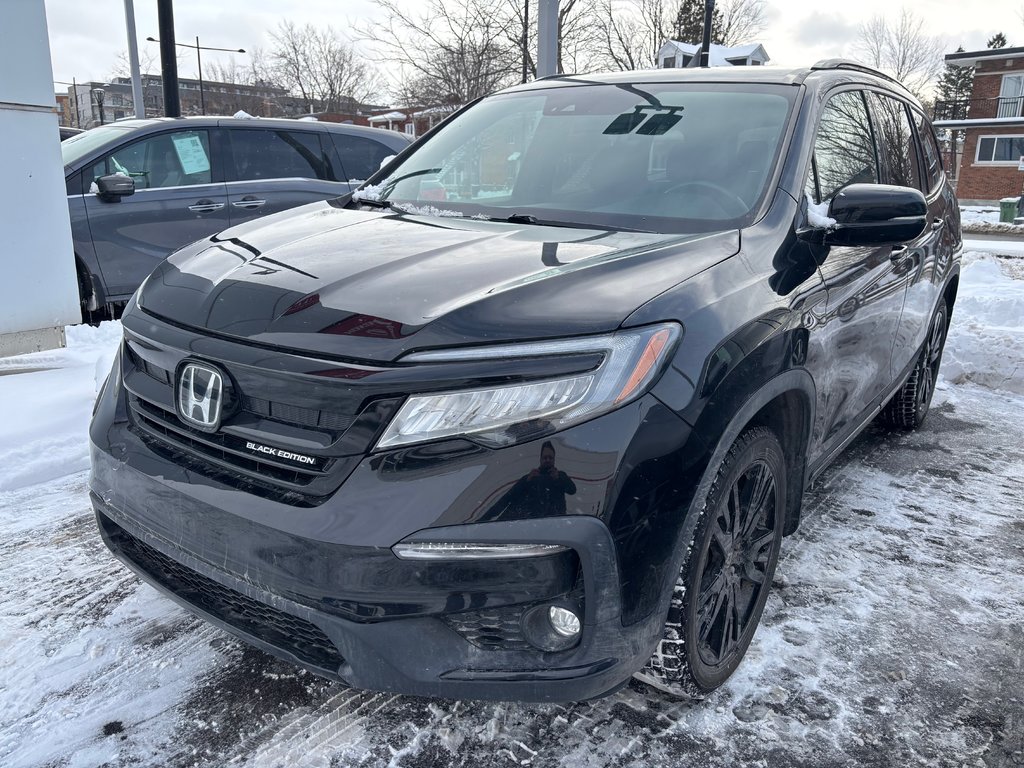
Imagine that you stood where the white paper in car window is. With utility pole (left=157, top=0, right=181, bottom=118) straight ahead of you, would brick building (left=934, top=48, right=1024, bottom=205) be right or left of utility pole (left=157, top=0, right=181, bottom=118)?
right

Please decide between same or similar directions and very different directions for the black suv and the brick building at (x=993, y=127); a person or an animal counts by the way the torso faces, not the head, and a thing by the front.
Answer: same or similar directions

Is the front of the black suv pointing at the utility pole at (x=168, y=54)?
no

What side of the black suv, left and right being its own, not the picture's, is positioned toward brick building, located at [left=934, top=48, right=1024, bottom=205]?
back

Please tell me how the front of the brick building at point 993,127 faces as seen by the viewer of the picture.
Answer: facing the viewer

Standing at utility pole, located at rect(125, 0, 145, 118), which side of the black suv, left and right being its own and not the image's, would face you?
right

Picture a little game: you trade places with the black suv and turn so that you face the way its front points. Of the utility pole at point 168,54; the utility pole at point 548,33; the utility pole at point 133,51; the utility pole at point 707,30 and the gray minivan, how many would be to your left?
0

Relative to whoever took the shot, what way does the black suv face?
facing the viewer and to the left of the viewer

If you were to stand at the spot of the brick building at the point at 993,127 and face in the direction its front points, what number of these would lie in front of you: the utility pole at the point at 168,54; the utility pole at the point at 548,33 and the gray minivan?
3

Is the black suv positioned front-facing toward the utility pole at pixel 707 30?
no

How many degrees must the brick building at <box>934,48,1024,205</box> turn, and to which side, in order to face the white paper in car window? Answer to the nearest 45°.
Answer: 0° — it already faces it

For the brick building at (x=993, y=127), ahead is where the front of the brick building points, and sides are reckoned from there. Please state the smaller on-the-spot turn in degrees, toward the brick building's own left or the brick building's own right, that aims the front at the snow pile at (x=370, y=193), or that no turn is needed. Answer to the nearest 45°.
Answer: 0° — it already faces it

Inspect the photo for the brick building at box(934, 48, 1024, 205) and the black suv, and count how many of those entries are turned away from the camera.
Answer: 0

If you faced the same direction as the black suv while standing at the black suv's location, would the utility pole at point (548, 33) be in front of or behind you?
behind
